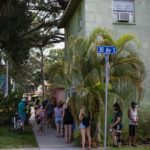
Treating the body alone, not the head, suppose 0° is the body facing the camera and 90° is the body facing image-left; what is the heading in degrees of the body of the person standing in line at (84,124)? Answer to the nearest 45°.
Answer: approximately 135°

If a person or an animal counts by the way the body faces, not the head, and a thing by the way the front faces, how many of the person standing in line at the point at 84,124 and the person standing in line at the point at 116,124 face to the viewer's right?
0

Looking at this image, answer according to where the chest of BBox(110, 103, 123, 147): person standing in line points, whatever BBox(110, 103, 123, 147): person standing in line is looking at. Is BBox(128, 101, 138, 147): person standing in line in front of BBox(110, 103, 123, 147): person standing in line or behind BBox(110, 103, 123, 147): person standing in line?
behind

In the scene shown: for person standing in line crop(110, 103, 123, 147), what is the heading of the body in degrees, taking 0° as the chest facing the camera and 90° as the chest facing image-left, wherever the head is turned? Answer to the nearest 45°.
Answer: approximately 90°

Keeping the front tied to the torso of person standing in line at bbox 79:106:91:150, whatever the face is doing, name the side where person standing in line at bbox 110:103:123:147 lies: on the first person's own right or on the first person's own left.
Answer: on the first person's own right
